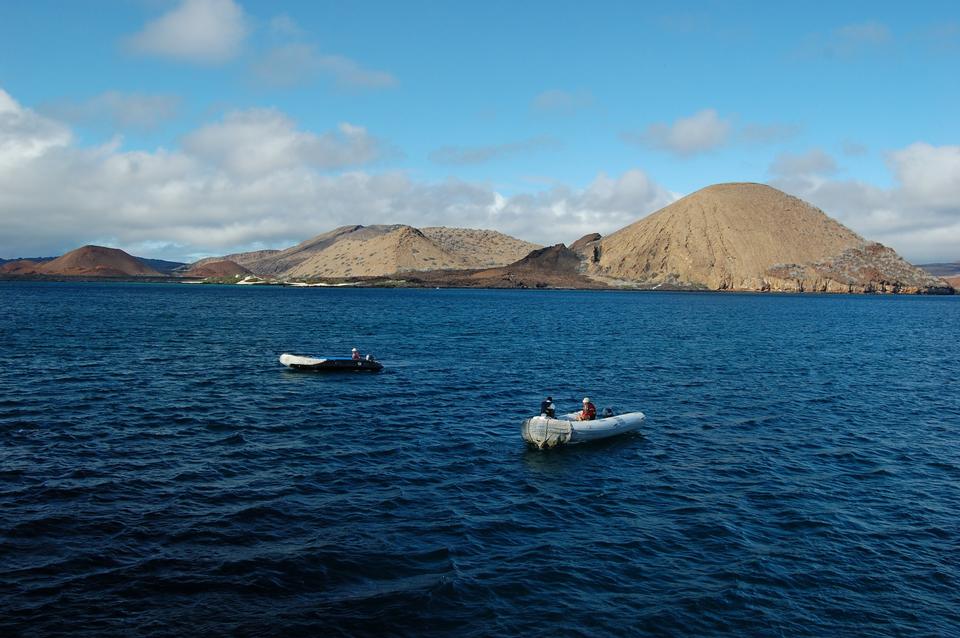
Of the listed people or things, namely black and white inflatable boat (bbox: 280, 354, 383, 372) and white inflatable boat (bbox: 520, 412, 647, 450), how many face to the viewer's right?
0

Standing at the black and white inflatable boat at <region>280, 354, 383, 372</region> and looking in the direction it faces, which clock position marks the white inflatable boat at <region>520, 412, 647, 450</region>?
the white inflatable boat at <region>520, 412, 647, 450</region> is roughly at 8 o'clock from the black and white inflatable boat at <region>280, 354, 383, 372</region>.

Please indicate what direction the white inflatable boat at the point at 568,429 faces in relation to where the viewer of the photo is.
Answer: facing the viewer and to the left of the viewer

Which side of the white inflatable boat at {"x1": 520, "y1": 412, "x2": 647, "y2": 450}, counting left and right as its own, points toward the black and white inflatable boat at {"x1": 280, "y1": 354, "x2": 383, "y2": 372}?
right

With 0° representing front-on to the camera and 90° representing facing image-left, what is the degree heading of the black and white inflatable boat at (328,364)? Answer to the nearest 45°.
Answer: approximately 90°
